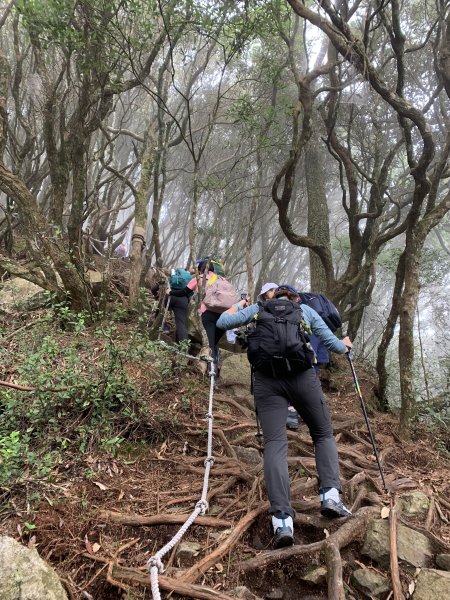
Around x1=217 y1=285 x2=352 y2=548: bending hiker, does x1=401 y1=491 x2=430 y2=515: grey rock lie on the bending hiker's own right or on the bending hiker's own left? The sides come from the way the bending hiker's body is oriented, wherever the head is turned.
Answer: on the bending hiker's own right

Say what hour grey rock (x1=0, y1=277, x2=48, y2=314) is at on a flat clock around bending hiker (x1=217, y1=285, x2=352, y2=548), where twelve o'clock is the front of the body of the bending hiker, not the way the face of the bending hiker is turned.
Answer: The grey rock is roughly at 10 o'clock from the bending hiker.

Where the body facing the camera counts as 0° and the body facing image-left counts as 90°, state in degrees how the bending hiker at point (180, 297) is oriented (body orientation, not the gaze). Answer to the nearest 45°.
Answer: approximately 180°

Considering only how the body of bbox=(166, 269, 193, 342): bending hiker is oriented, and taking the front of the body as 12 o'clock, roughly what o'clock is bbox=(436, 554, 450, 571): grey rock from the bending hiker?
The grey rock is roughly at 5 o'clock from the bending hiker.

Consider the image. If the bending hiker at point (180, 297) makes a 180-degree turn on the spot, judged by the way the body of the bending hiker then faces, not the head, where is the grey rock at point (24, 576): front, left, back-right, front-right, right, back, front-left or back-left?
front

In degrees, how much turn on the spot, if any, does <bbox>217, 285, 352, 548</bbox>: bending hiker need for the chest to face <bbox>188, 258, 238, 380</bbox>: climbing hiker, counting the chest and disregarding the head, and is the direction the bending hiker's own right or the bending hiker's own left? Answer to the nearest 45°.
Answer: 0° — they already face them

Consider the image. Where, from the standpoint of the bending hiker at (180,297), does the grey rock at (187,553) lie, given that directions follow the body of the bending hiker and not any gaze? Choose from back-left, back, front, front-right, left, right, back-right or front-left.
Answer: back

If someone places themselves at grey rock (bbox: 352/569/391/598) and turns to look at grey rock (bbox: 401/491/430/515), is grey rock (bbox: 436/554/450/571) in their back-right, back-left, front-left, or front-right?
front-right

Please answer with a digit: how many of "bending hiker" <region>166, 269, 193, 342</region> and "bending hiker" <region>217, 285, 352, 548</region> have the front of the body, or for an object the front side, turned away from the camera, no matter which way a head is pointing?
2

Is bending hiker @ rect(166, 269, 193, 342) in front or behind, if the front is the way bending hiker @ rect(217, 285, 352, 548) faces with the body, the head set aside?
in front

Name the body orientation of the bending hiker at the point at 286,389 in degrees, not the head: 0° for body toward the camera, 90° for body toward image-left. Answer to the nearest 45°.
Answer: approximately 180°

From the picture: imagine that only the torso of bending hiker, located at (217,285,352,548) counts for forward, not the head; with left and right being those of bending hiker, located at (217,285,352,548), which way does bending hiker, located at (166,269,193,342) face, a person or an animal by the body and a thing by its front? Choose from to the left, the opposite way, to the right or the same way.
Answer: the same way

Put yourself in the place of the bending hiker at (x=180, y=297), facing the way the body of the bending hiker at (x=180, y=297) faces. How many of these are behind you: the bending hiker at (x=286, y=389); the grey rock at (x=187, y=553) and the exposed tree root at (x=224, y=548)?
3
